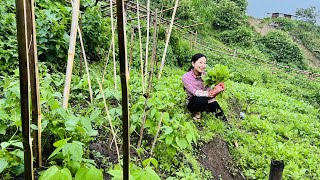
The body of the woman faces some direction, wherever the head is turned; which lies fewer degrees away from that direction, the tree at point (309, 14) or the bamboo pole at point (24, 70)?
the bamboo pole

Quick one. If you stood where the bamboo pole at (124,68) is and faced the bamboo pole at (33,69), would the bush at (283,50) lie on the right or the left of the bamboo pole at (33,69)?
right

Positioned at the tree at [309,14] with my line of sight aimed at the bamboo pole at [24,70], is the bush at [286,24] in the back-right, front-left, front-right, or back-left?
front-right

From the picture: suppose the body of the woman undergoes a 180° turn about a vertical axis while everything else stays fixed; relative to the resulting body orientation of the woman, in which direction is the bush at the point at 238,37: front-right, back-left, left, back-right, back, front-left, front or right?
front-right

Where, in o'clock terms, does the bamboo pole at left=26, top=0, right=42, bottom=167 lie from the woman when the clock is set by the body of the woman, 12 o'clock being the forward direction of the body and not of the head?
The bamboo pole is roughly at 2 o'clock from the woman.

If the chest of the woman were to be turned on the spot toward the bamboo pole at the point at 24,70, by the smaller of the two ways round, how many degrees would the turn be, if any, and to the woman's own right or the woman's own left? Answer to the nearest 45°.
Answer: approximately 45° to the woman's own right

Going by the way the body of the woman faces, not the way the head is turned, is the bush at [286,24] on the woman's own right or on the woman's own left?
on the woman's own left

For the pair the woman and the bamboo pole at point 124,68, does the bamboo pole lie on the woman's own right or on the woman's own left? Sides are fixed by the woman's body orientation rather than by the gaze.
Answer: on the woman's own right

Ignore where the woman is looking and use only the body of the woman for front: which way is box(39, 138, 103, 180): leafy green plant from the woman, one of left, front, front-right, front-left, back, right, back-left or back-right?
front-right

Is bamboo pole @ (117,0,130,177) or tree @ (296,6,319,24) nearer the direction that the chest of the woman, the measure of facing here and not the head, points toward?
the bamboo pole
